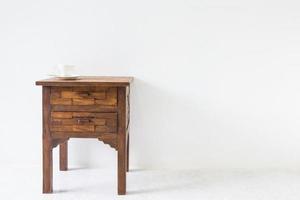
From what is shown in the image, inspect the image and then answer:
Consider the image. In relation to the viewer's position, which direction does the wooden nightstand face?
facing the viewer
